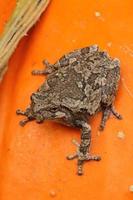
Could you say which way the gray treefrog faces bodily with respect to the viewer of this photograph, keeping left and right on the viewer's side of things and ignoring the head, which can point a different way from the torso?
facing the viewer and to the left of the viewer
